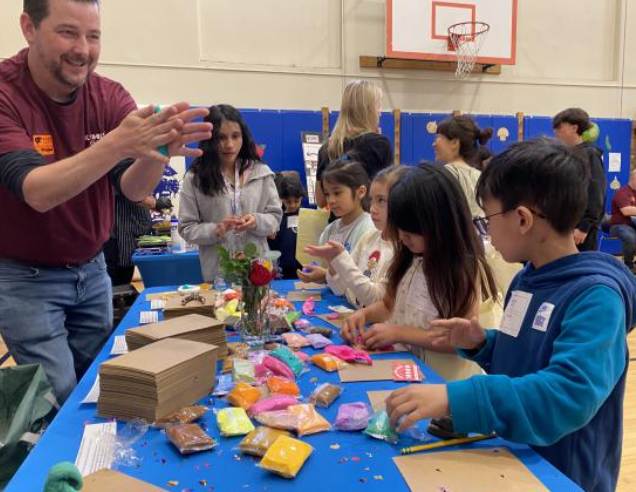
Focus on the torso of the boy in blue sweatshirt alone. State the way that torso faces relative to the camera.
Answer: to the viewer's left

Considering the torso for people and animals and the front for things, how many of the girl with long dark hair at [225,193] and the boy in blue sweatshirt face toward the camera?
1

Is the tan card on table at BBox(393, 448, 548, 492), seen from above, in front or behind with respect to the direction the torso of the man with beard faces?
in front

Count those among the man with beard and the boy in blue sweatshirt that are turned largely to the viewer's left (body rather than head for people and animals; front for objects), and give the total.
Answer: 1

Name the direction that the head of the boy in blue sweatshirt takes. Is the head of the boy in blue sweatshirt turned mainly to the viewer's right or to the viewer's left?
to the viewer's left

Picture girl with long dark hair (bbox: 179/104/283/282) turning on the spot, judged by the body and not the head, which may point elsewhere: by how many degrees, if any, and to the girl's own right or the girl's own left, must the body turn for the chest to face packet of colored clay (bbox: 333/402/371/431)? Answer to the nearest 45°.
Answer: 0° — they already face it

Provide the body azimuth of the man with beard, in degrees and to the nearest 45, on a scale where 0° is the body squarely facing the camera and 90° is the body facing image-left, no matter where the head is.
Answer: approximately 315°
